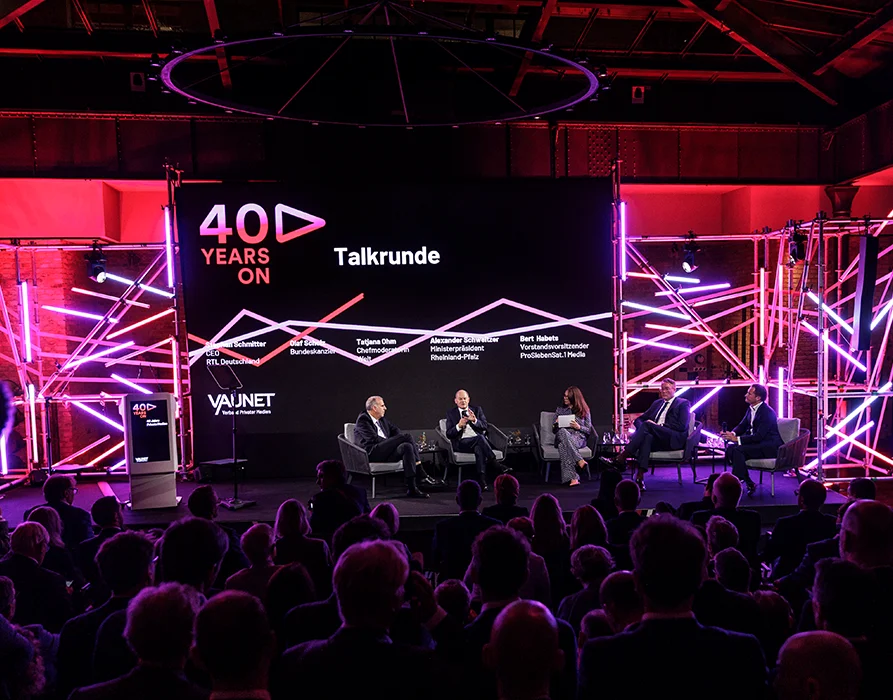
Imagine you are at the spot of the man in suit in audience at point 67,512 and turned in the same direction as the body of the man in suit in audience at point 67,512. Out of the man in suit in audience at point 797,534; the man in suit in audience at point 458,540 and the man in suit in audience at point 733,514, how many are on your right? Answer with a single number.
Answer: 3

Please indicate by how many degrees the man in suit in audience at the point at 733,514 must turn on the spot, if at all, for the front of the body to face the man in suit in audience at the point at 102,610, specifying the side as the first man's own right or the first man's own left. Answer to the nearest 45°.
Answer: approximately 135° to the first man's own left

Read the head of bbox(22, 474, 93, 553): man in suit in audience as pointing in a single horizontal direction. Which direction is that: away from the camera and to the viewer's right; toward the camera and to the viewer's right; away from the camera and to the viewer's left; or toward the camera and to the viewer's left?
away from the camera and to the viewer's right

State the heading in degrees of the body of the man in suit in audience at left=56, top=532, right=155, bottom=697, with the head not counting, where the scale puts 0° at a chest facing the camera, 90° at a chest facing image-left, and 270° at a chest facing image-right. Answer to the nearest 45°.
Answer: approximately 225°

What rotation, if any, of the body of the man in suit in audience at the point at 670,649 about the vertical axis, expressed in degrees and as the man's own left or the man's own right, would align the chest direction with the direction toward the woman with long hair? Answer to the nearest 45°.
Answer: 0° — they already face them

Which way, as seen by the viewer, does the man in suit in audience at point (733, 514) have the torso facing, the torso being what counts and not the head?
away from the camera

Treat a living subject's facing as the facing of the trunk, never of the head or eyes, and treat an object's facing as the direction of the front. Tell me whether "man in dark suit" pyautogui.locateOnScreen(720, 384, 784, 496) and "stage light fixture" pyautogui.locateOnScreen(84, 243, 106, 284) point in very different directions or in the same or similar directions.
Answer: very different directions

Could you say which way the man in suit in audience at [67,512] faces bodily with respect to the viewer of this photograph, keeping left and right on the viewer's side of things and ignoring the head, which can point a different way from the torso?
facing away from the viewer and to the right of the viewer

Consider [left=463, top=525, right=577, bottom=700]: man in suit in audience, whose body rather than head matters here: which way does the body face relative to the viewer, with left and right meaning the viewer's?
facing away from the viewer

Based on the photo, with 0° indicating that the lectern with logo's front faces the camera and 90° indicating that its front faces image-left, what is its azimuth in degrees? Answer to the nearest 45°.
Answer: approximately 0°

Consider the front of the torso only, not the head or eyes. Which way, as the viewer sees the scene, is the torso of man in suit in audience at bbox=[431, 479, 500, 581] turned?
away from the camera

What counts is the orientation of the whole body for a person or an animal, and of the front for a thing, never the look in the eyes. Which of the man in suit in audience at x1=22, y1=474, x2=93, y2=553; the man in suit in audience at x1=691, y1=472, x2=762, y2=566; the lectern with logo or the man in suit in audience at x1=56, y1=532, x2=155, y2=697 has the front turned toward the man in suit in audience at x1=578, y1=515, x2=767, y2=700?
the lectern with logo

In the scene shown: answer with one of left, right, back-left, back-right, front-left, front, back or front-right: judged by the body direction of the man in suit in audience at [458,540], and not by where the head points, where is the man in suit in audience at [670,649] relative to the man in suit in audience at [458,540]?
back

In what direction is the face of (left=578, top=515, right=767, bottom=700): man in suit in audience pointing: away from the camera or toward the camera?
away from the camera
